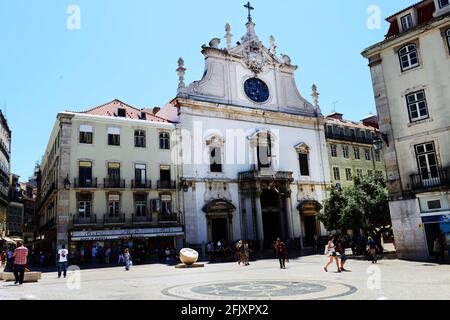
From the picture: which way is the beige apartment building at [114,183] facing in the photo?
toward the camera

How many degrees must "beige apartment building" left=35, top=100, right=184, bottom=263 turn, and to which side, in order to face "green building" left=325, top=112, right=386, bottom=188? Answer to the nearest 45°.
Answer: approximately 90° to its left

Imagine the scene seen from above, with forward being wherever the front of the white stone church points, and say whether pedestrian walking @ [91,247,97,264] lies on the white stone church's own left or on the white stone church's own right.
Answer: on the white stone church's own right

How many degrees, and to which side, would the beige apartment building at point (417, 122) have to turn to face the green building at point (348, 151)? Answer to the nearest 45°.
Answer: approximately 135° to its right

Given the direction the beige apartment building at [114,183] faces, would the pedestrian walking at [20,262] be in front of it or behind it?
in front

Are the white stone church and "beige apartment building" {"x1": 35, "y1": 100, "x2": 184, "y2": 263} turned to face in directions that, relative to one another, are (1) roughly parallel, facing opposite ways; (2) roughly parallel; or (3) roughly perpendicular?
roughly parallel

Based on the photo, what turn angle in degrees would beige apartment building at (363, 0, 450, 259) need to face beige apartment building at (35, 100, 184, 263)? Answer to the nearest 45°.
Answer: approximately 45° to its right

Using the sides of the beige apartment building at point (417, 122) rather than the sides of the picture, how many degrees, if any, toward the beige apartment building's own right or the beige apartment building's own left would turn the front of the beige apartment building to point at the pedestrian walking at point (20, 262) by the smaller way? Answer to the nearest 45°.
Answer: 0° — it already faces them

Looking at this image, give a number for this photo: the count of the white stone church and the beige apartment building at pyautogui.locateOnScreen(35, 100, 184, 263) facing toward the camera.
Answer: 2

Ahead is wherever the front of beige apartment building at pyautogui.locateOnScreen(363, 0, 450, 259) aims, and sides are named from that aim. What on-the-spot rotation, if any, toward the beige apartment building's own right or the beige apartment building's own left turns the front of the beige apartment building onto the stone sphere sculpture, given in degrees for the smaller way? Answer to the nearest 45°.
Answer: approximately 45° to the beige apartment building's own right

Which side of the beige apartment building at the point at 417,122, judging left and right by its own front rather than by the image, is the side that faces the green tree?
right

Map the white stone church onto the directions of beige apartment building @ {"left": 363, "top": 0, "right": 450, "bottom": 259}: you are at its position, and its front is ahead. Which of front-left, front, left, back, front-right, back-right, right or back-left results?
right

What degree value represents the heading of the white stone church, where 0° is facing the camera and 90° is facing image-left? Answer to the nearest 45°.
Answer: approximately 0°

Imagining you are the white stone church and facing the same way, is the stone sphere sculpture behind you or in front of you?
in front
